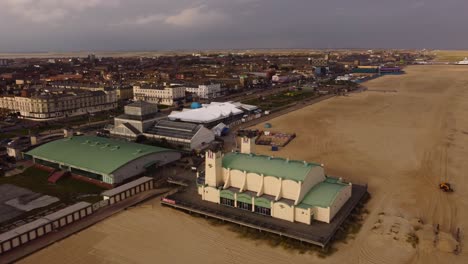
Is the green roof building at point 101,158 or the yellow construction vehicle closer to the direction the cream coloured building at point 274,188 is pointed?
the green roof building

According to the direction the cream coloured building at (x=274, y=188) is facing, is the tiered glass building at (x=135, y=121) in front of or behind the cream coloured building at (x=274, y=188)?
in front

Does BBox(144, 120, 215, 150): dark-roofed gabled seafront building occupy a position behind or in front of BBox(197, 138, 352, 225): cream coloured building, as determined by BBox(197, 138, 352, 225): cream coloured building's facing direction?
in front

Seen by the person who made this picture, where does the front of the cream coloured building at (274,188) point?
facing away from the viewer and to the left of the viewer

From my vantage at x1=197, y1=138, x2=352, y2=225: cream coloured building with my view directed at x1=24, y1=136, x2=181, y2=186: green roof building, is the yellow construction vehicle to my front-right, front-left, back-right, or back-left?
back-right
